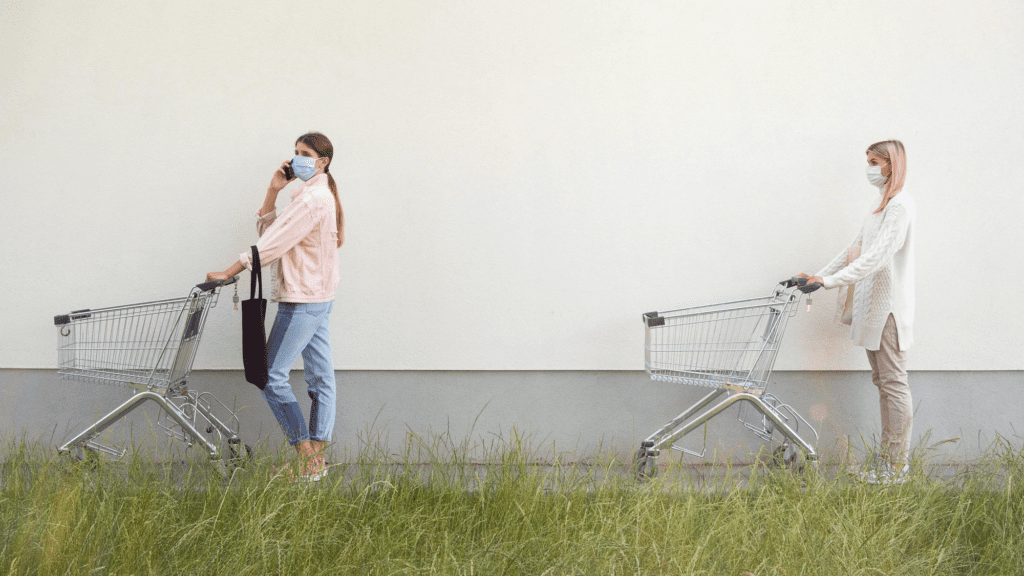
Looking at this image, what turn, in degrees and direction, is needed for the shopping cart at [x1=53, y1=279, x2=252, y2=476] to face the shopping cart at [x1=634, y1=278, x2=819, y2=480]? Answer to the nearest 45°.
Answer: approximately 135° to its left

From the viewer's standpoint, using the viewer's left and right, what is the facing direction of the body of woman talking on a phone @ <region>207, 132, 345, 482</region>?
facing to the left of the viewer

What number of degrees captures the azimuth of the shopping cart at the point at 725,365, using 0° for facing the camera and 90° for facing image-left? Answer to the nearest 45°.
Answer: approximately 90°

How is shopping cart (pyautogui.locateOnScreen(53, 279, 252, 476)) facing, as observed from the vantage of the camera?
facing to the left of the viewer

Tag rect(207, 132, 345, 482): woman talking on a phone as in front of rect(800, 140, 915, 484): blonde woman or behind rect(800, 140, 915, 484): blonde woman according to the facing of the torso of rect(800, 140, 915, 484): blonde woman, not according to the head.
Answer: in front

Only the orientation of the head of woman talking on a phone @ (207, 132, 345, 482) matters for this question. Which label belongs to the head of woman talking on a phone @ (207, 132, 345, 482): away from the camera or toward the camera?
toward the camera

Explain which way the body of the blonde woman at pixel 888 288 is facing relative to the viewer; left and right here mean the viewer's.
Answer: facing to the left of the viewer

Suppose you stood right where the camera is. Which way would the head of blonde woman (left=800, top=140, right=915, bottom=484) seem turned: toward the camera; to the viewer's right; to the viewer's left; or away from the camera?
to the viewer's left

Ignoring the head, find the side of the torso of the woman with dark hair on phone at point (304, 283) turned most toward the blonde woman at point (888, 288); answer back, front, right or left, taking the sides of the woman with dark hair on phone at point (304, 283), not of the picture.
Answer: back
